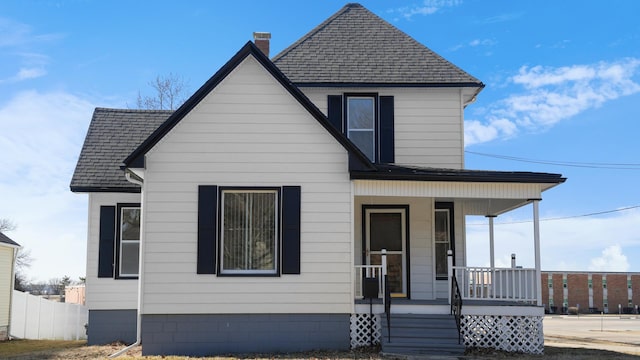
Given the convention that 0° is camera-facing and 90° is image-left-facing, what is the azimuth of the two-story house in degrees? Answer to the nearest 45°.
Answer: approximately 0°

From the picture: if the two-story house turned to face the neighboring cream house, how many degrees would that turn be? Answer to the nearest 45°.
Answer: approximately 135° to its right

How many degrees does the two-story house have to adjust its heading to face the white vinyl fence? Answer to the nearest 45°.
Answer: approximately 135° to its right
